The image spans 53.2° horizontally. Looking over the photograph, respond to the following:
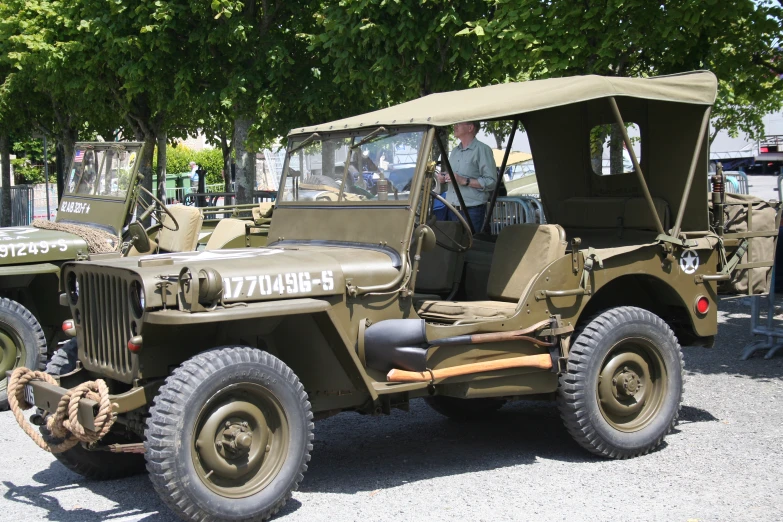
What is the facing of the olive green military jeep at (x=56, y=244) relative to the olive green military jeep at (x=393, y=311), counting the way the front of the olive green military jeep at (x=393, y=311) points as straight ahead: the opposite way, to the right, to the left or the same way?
the same way

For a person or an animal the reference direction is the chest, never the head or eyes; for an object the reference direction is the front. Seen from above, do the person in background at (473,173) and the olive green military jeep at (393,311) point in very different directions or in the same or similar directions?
same or similar directions

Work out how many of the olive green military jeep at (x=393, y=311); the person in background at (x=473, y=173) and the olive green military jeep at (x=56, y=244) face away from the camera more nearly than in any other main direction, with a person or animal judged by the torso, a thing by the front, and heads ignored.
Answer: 0

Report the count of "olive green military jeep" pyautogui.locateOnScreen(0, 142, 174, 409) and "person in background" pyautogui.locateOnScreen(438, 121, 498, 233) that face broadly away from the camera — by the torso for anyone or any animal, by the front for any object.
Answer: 0

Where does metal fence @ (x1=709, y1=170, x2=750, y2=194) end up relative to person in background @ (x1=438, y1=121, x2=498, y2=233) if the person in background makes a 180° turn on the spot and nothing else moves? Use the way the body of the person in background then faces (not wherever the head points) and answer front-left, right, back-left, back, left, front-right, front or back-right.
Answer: front

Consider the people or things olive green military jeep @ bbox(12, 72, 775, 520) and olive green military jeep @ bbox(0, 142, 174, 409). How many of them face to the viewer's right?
0

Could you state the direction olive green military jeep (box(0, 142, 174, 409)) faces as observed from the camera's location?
facing the viewer and to the left of the viewer

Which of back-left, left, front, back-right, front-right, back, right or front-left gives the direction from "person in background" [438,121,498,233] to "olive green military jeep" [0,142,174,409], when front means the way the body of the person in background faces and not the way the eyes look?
front-right

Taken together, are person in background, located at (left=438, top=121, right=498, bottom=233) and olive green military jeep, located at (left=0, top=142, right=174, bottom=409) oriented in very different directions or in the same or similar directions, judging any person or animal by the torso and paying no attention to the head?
same or similar directions

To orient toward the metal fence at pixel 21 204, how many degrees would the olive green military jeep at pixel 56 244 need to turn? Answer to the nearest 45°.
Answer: approximately 135° to its right

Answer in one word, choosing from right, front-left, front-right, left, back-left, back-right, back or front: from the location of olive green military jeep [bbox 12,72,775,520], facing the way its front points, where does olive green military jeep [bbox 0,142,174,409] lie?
right
